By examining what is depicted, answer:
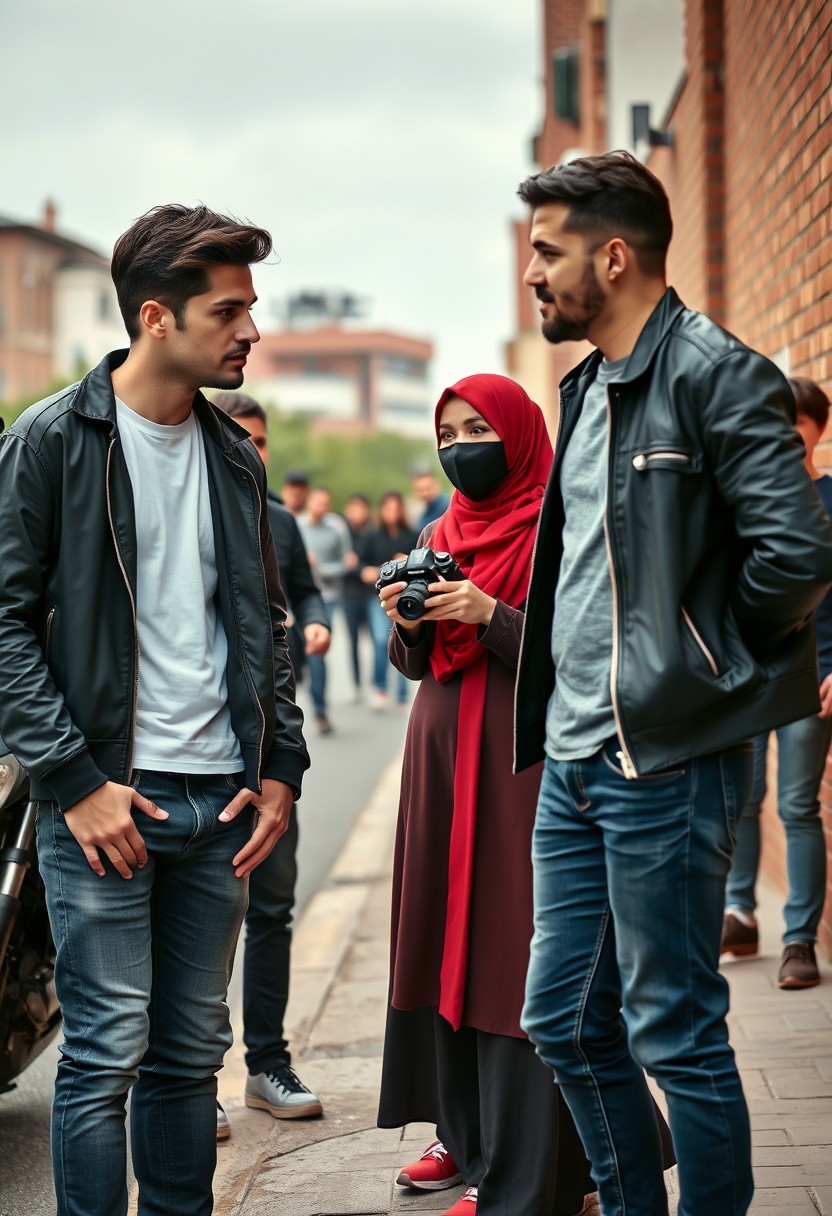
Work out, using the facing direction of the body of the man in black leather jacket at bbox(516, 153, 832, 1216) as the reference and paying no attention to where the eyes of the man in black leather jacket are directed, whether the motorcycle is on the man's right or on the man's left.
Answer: on the man's right

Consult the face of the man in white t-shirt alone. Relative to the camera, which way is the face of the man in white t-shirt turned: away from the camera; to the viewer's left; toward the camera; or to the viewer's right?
to the viewer's right

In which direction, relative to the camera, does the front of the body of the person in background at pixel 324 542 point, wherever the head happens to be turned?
toward the camera

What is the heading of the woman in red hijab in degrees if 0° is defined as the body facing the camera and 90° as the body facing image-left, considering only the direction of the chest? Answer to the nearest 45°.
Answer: approximately 45°

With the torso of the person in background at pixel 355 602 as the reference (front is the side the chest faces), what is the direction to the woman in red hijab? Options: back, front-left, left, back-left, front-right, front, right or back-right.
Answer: front

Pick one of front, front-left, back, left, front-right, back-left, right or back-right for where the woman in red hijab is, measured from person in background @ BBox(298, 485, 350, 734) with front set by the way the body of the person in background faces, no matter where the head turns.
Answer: front

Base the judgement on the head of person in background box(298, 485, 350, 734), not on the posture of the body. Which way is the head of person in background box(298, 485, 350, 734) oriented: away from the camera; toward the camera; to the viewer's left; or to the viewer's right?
toward the camera

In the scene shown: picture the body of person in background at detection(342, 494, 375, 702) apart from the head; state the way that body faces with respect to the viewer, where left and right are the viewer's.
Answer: facing the viewer

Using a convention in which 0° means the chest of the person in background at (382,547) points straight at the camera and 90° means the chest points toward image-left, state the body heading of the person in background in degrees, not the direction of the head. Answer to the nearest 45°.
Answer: approximately 0°

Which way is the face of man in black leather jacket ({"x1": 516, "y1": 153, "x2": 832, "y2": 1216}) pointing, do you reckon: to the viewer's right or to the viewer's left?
to the viewer's left

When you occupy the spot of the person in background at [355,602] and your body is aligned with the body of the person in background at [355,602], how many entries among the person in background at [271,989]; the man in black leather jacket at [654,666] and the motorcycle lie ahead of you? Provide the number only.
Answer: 3

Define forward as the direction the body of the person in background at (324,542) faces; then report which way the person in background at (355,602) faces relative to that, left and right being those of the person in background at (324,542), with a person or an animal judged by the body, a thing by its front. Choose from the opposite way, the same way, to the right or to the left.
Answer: the same way

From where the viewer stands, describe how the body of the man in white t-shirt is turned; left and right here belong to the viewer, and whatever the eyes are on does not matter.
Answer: facing the viewer and to the right of the viewer
